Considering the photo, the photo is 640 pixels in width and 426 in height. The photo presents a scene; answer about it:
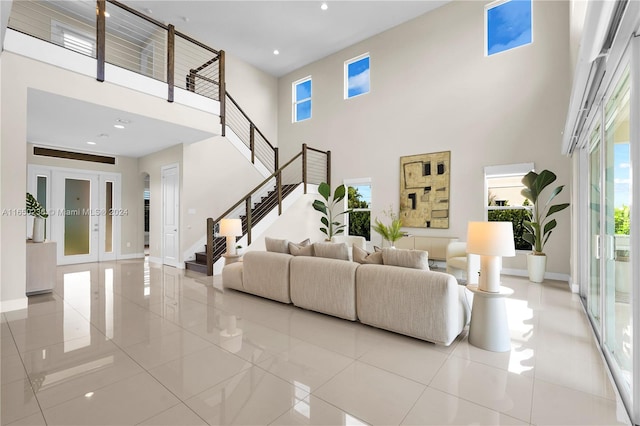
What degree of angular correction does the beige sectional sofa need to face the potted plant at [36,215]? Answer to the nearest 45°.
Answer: approximately 135° to its left

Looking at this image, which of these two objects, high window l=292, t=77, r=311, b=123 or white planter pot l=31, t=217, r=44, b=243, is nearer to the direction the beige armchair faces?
the white planter pot

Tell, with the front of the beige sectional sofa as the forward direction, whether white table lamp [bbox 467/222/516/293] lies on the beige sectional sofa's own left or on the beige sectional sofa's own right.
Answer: on the beige sectional sofa's own right

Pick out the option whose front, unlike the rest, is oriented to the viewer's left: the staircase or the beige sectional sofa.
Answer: the staircase

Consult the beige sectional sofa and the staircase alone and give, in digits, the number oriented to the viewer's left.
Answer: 1

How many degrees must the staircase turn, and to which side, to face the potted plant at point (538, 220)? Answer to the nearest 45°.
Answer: approximately 135° to its left

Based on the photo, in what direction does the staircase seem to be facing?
to the viewer's left

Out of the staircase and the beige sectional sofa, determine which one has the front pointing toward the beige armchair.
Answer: the beige sectional sofa

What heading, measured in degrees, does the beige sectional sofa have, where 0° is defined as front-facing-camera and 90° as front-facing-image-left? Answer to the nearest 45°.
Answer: approximately 225°

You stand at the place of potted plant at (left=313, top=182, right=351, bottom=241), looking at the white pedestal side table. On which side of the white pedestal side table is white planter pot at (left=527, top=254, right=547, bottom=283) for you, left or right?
left

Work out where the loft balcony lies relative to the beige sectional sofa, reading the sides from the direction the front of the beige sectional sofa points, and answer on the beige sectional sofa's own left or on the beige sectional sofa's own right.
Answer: on the beige sectional sofa's own left

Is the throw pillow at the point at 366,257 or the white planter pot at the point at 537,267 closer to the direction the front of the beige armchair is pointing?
the throw pillow

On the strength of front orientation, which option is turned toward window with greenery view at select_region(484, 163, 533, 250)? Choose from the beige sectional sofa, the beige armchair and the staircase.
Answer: the beige sectional sofa

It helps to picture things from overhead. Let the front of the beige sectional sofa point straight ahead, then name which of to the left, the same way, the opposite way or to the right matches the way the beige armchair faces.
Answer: the opposite way
